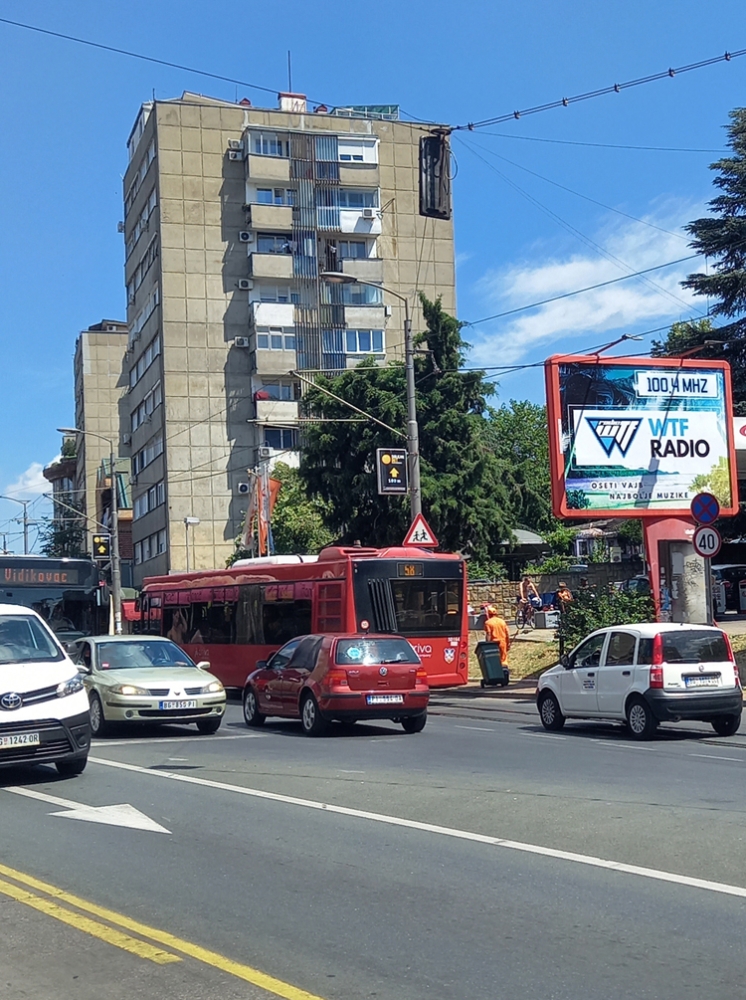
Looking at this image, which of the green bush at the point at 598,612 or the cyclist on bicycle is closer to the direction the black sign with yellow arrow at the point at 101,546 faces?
the green bush

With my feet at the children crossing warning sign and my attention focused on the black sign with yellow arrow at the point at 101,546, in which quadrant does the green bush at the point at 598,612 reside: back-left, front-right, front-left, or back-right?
back-right

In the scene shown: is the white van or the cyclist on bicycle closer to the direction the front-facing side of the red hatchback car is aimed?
the cyclist on bicycle

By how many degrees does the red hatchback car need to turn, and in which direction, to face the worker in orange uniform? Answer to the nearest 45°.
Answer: approximately 45° to its right

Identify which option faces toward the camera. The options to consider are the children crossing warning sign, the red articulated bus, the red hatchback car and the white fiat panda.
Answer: the children crossing warning sign

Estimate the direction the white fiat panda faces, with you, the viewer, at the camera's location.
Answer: facing away from the viewer and to the left of the viewer

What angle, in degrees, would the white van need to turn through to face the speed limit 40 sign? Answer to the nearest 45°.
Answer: approximately 90° to its left

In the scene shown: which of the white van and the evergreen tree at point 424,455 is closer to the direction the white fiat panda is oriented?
the evergreen tree

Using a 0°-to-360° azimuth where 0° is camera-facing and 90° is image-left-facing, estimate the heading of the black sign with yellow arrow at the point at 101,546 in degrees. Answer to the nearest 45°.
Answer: approximately 0°

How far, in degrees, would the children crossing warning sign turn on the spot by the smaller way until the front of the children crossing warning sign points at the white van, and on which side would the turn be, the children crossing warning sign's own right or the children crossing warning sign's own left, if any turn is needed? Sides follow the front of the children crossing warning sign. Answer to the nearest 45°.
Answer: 0° — it already faces it
